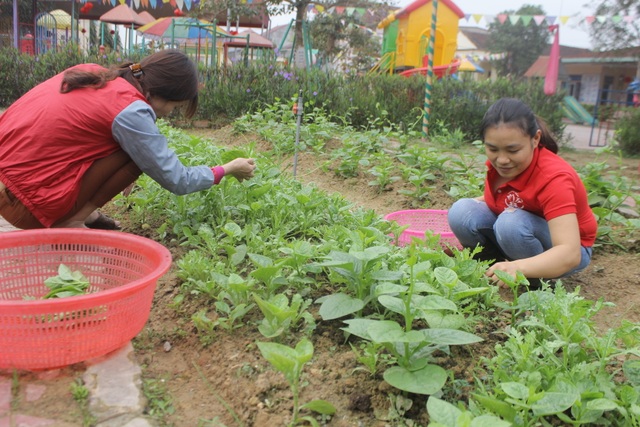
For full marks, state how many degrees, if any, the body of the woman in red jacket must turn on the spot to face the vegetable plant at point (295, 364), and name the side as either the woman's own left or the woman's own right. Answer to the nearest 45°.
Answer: approximately 90° to the woman's own right

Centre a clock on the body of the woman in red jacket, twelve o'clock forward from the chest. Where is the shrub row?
The shrub row is roughly at 10 o'clock from the woman in red jacket.

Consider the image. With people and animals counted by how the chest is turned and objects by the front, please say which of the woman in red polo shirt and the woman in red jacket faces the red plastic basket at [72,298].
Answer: the woman in red polo shirt

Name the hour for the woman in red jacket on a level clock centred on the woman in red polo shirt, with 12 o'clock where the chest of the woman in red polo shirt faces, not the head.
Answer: The woman in red jacket is roughly at 1 o'clock from the woman in red polo shirt.

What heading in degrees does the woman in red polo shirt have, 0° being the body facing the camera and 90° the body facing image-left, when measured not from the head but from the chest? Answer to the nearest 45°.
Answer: approximately 45°

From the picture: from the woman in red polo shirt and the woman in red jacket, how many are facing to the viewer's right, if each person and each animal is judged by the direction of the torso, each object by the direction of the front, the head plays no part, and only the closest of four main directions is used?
1

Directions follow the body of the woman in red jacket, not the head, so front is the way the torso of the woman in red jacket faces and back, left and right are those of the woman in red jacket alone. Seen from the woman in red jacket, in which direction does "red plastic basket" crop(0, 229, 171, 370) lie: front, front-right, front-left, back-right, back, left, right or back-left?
right

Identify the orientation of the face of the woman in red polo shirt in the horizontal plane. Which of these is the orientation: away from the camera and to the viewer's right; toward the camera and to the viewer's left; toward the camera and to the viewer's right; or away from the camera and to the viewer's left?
toward the camera and to the viewer's left

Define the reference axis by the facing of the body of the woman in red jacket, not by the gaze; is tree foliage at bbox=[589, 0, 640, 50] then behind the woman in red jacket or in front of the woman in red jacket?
in front

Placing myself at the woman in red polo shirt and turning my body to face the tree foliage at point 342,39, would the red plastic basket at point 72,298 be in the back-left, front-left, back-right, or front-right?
back-left

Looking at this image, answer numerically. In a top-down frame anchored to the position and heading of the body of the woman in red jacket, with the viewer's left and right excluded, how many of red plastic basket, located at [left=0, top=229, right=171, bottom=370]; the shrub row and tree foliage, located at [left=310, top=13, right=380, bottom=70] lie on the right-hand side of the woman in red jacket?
1

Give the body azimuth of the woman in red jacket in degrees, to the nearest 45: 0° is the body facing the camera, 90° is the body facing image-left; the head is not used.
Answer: approximately 270°

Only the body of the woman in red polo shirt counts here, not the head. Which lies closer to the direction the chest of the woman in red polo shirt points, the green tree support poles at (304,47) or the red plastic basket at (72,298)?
the red plastic basket
